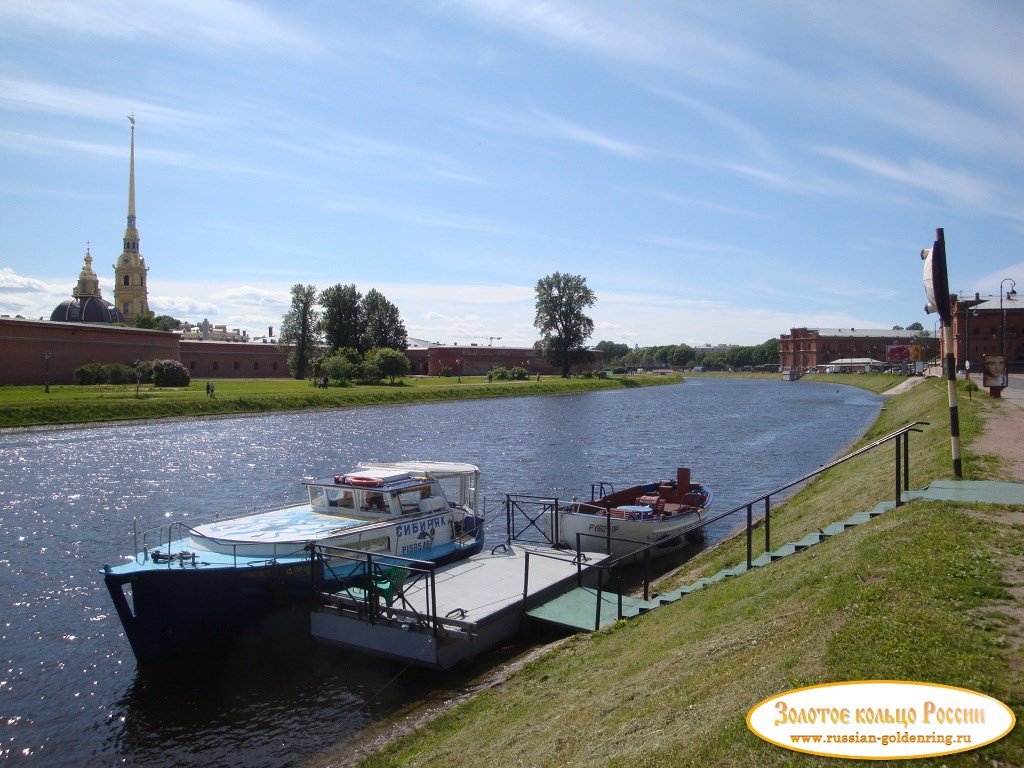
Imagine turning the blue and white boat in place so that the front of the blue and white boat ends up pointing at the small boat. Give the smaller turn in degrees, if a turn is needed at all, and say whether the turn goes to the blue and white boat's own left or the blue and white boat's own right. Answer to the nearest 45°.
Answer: approximately 180°

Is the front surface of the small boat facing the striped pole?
no

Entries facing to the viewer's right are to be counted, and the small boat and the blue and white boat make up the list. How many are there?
0

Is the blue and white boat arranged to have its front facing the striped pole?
no

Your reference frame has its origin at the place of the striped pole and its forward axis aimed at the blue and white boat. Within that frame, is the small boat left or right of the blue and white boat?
right

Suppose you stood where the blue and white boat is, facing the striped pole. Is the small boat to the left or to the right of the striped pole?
left

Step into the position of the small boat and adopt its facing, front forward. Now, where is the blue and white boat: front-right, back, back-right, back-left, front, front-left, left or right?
front

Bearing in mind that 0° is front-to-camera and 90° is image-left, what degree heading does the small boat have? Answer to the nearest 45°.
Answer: approximately 45°

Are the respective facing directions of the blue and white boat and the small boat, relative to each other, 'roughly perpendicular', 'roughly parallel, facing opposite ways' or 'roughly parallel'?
roughly parallel

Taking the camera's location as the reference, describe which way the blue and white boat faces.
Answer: facing the viewer and to the left of the viewer
